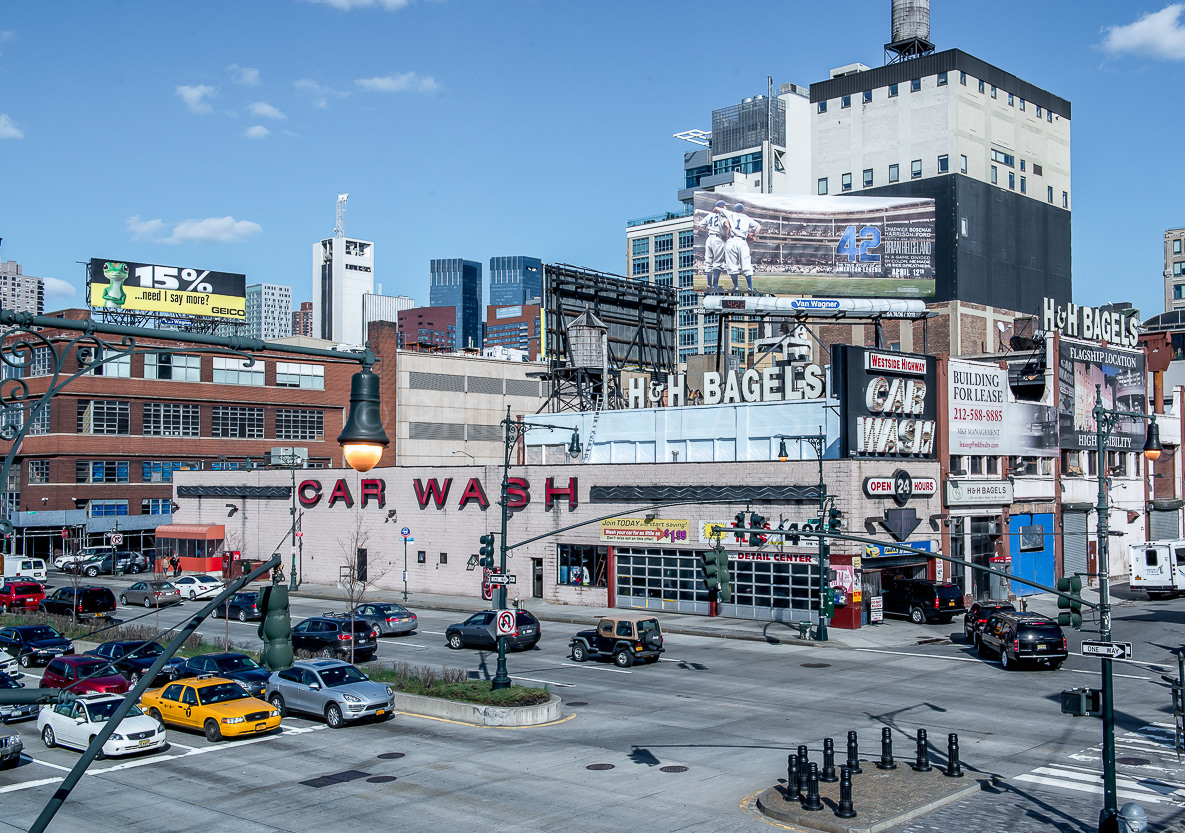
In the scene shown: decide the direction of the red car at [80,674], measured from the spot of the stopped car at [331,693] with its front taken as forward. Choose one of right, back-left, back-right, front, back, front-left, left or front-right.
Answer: back

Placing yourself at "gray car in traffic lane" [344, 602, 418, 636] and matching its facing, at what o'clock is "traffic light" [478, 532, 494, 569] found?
The traffic light is roughly at 7 o'clock from the gray car in traffic lane.

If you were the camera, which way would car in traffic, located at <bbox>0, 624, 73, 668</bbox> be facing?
facing the viewer and to the right of the viewer

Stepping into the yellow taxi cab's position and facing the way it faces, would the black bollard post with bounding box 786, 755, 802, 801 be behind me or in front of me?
in front

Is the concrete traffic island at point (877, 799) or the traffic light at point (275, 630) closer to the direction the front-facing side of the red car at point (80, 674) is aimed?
the concrete traffic island

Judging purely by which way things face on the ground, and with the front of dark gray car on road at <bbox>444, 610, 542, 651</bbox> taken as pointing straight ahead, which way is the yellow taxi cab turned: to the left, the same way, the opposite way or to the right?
the opposite way

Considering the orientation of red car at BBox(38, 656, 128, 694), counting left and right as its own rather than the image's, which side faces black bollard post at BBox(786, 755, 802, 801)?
front

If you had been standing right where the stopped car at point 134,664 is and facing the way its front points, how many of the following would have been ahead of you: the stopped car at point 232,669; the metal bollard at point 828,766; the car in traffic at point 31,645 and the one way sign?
3

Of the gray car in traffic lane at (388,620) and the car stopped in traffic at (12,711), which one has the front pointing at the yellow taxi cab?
the car stopped in traffic at (12,711)

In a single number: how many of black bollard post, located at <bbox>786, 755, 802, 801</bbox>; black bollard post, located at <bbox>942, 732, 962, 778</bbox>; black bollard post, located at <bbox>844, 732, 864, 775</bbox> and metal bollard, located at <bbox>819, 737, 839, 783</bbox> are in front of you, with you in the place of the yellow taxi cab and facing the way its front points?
4

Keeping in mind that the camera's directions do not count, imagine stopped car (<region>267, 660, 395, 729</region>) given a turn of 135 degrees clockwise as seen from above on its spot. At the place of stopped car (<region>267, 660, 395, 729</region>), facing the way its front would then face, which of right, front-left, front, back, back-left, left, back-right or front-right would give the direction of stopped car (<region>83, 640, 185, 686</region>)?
front-right
